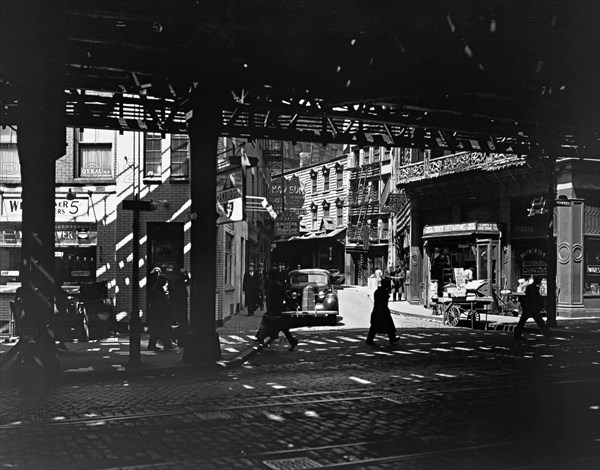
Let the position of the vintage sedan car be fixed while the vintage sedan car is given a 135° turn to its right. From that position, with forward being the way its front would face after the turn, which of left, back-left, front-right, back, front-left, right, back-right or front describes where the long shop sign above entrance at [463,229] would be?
right

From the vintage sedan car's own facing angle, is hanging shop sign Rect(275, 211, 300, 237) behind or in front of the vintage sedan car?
behind

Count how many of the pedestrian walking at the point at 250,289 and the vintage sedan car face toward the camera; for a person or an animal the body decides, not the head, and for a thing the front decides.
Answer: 2

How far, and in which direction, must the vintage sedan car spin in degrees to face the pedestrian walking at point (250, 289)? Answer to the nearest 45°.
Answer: approximately 135° to its right
